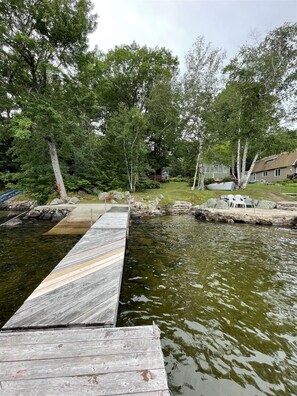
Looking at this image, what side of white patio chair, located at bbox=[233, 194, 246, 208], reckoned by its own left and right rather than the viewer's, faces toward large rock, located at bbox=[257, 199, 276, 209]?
left

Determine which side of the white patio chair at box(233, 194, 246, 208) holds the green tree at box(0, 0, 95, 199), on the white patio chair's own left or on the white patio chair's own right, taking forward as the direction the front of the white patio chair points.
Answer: on the white patio chair's own right

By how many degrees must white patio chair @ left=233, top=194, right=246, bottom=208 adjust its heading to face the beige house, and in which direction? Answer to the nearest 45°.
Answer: approximately 180°

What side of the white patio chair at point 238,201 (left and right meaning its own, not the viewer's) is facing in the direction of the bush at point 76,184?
right

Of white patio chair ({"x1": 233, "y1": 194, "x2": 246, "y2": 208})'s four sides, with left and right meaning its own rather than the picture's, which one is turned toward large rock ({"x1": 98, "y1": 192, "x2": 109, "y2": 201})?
right

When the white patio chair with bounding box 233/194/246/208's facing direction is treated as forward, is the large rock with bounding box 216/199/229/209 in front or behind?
in front

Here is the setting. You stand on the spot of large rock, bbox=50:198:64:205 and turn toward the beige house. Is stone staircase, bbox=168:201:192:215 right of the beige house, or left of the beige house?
right

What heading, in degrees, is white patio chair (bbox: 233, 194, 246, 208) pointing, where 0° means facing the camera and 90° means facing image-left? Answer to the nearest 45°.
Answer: approximately 0°

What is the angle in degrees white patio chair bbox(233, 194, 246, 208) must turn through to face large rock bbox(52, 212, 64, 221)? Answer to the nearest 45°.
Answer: approximately 45° to its right

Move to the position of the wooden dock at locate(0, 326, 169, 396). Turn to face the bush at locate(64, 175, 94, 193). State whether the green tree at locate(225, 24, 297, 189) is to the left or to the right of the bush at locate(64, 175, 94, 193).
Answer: right

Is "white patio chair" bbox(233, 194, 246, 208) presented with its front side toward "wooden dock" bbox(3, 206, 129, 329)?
yes
